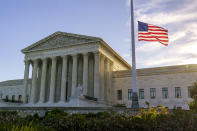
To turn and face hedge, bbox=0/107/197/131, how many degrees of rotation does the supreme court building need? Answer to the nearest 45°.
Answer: approximately 45° to its left

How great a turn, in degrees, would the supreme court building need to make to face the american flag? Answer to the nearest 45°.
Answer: approximately 45° to its left

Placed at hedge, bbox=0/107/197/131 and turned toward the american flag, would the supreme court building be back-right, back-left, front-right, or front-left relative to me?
front-left

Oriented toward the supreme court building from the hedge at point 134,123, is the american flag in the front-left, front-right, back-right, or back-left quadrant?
front-right

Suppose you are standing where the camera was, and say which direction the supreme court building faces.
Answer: facing the viewer and to the left of the viewer
